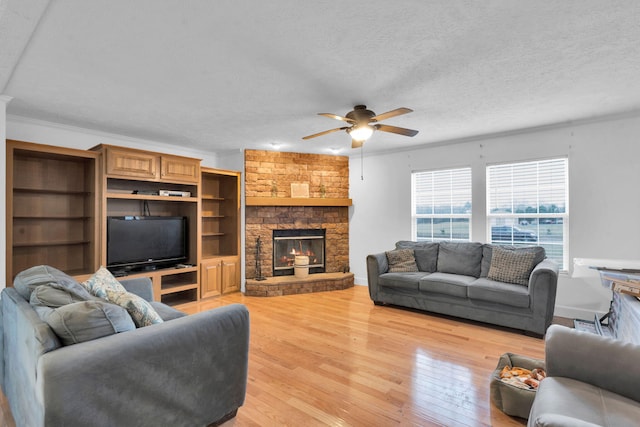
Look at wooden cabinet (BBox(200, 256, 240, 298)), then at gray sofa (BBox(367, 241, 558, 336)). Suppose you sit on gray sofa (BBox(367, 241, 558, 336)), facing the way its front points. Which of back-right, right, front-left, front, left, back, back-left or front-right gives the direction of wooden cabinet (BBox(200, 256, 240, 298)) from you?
front-right

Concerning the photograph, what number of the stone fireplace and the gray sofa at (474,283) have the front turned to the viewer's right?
0

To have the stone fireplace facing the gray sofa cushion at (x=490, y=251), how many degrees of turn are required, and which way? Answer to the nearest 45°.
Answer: approximately 45° to its left

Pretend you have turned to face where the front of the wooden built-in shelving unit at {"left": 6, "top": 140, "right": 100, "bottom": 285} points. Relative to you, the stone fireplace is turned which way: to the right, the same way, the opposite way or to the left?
to the right

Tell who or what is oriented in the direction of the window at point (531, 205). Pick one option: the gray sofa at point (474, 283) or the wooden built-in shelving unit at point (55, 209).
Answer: the wooden built-in shelving unit

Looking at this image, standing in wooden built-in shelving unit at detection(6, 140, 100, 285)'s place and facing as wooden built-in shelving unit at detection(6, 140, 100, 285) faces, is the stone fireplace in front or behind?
in front

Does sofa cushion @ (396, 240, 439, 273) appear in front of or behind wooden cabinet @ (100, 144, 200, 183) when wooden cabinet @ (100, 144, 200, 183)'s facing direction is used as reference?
in front

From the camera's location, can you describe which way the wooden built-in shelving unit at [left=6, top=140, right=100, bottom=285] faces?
facing the viewer and to the right of the viewer

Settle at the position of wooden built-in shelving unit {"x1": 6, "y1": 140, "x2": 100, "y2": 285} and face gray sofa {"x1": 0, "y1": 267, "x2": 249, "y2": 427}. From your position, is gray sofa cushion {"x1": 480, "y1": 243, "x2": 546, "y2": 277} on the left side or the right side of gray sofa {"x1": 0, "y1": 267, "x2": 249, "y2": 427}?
left

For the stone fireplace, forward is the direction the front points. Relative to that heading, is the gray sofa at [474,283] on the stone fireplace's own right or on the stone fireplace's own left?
on the stone fireplace's own left

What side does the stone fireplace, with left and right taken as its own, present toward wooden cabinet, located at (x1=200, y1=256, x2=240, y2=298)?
right

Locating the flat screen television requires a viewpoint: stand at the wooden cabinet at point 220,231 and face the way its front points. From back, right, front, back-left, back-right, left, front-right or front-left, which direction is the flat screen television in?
right
